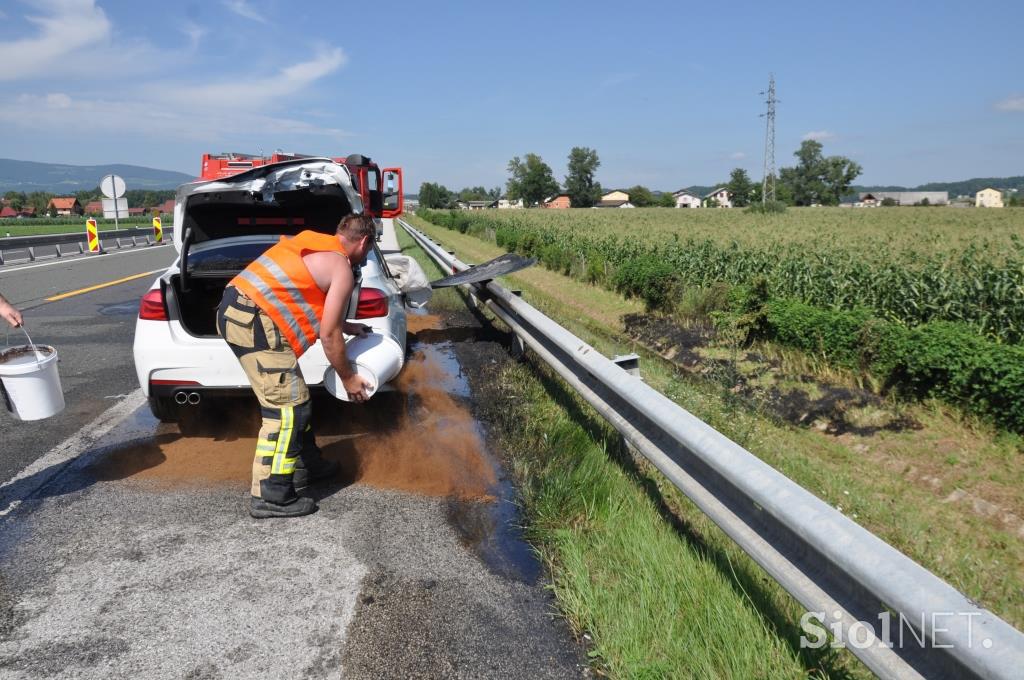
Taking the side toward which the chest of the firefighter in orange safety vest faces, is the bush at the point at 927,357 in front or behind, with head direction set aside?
in front

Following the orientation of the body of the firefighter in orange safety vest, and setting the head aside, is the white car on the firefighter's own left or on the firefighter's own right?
on the firefighter's own left

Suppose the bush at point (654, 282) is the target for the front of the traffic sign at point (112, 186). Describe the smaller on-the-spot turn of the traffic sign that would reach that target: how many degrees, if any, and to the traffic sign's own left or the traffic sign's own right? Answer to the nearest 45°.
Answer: approximately 180°

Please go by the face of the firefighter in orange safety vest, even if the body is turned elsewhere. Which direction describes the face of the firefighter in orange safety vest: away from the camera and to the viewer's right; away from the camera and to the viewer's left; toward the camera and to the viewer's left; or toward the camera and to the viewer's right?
away from the camera and to the viewer's right

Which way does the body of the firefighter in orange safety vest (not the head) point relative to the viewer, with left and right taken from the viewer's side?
facing to the right of the viewer

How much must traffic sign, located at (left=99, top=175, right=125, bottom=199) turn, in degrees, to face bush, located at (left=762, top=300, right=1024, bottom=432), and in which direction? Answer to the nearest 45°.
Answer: approximately 180°

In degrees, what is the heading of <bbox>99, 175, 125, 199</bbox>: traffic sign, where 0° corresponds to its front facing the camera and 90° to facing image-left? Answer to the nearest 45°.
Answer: approximately 180°

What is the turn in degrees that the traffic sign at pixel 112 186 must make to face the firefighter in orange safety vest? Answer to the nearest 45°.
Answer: approximately 180°

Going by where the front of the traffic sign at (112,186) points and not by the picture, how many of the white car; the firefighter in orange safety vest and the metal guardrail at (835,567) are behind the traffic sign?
3
